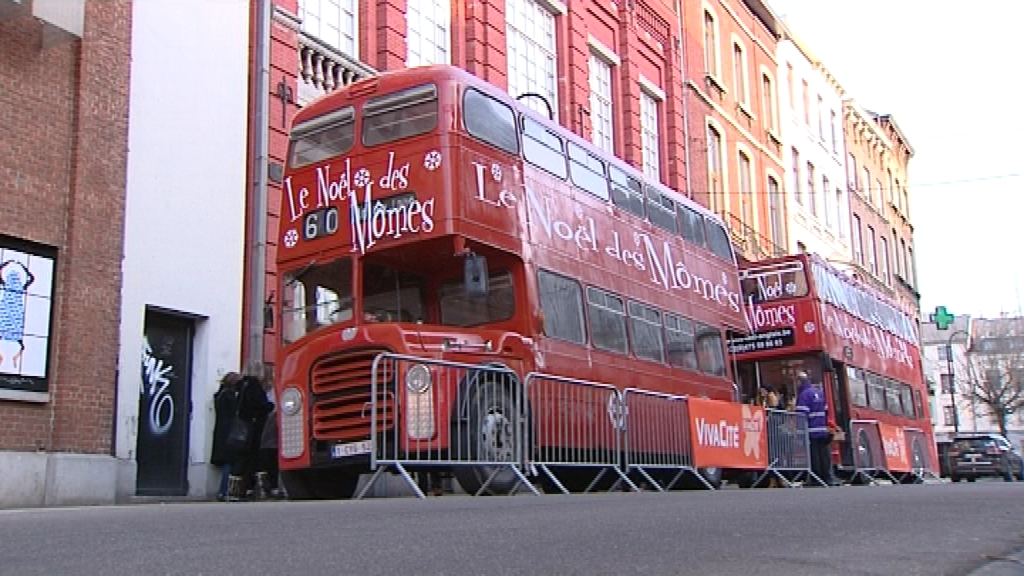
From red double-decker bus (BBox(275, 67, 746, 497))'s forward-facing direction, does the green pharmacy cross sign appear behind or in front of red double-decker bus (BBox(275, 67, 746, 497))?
behind

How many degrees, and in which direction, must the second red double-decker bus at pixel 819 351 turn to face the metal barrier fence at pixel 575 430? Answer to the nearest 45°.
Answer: approximately 45° to its left

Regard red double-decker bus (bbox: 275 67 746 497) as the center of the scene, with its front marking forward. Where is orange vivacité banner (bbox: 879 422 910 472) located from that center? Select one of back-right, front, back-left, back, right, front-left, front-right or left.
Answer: back

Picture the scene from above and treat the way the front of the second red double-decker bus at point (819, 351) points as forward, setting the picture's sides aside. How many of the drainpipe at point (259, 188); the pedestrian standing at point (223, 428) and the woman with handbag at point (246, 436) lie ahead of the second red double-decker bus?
3

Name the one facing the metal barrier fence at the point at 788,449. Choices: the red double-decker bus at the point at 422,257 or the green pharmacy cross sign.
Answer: the green pharmacy cross sign

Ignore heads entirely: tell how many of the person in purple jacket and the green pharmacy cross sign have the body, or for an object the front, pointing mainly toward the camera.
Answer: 1
